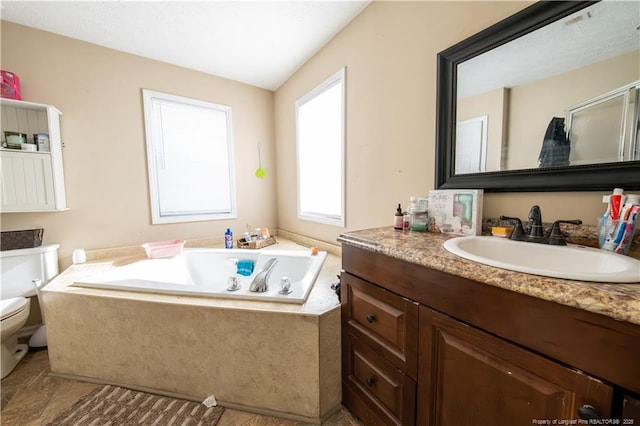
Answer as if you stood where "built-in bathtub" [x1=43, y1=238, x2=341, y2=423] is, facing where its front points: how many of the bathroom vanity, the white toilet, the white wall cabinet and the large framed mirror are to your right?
2

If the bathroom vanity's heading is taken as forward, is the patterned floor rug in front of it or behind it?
in front

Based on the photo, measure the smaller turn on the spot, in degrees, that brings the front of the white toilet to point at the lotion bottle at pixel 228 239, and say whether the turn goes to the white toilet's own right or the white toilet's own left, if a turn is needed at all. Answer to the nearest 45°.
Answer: approximately 90° to the white toilet's own left

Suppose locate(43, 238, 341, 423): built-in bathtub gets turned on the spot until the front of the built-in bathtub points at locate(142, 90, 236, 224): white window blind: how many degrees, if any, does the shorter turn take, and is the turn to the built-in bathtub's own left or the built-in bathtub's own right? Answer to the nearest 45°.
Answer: approximately 135° to the built-in bathtub's own right

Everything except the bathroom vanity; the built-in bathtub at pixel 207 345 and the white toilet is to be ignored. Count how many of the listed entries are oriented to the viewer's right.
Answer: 0

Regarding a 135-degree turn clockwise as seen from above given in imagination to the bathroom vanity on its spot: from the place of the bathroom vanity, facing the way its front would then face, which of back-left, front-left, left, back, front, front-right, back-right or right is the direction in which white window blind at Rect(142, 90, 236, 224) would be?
left

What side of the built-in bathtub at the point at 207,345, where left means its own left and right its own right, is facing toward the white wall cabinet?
right

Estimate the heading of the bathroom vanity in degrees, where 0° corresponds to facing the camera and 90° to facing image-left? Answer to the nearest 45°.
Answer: approximately 45°

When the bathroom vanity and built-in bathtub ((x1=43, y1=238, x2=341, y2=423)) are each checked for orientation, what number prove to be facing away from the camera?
0

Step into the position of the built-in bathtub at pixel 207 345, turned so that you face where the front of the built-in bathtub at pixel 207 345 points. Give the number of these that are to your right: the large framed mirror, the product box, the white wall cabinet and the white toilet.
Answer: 2

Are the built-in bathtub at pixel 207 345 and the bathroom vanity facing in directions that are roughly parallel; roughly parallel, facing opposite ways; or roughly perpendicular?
roughly perpendicular

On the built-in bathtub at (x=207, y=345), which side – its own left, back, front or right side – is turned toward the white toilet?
right

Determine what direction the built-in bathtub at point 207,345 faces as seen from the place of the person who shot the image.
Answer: facing the viewer and to the left of the viewer

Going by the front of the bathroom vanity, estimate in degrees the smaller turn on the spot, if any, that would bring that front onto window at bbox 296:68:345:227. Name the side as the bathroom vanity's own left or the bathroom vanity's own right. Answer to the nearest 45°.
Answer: approximately 90° to the bathroom vanity's own right

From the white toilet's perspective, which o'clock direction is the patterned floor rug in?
The patterned floor rug is roughly at 10 o'clock from the white toilet.

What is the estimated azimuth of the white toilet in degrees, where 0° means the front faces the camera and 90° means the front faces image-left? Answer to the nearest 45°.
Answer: approximately 45°
